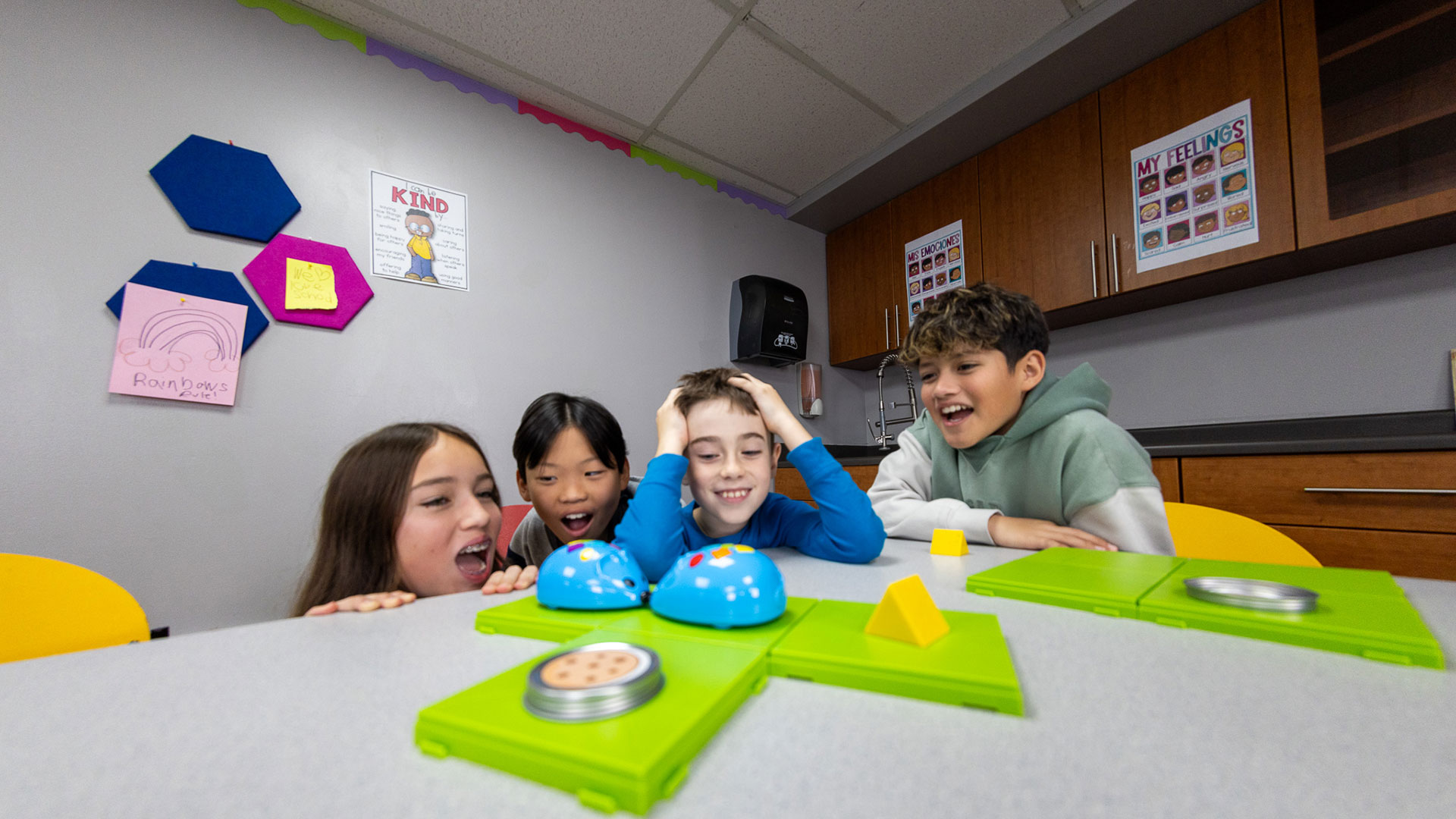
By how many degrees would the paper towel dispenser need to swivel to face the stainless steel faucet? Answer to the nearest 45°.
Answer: approximately 90° to its left

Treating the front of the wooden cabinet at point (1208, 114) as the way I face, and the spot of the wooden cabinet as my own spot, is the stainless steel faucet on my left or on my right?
on my right

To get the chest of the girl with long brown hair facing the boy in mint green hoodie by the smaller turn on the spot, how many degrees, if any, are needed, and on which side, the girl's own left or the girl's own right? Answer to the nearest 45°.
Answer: approximately 45° to the girl's own left

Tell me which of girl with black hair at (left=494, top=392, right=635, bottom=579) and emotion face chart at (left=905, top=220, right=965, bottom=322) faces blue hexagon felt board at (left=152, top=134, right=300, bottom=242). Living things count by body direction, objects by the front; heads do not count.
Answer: the emotion face chart

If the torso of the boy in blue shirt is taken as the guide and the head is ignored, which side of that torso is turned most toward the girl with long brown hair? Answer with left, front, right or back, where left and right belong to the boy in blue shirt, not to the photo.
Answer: right

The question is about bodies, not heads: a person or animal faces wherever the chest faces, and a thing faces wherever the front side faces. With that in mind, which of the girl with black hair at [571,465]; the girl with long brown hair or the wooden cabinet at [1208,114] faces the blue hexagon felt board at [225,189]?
the wooden cabinet

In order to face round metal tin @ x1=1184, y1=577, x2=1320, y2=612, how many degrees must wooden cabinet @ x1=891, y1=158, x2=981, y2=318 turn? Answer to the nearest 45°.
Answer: approximately 45° to its left

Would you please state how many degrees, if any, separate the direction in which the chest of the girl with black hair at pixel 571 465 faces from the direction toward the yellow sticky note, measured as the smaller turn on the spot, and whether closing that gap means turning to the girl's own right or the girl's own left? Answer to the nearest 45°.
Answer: approximately 135° to the girl's own right

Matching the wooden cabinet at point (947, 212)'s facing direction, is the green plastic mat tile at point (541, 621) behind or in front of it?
in front

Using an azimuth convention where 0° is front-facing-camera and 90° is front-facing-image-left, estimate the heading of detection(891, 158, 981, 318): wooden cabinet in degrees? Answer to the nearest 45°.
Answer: approximately 45°

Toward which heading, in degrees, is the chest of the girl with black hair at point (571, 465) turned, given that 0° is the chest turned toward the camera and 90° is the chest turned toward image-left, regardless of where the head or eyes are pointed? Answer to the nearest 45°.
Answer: approximately 0°

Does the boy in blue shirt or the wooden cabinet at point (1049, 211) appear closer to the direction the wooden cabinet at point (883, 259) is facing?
the boy in blue shirt

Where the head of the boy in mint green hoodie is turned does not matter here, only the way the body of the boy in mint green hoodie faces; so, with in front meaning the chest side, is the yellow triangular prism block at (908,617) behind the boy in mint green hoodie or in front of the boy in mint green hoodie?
in front
